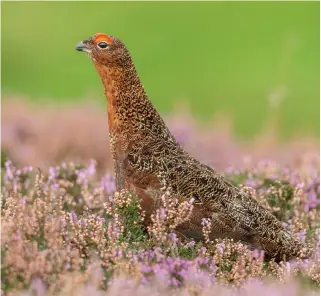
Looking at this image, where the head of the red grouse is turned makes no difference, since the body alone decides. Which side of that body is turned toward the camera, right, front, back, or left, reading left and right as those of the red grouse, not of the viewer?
left

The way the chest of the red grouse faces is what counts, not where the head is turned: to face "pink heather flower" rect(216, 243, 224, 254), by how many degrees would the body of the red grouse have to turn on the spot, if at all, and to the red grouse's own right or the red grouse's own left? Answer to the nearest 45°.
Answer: approximately 135° to the red grouse's own left
